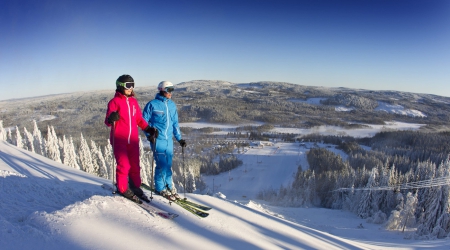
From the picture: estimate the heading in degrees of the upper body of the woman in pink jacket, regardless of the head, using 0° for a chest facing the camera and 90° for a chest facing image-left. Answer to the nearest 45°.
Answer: approximately 315°

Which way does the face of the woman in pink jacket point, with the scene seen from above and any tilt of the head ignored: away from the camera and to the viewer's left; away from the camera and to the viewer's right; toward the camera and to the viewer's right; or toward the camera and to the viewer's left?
toward the camera and to the viewer's right

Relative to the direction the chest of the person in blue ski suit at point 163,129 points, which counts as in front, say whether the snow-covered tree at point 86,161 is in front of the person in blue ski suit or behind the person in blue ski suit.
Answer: behind

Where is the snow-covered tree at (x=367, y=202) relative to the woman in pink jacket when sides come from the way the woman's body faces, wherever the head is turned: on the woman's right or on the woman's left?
on the woman's left

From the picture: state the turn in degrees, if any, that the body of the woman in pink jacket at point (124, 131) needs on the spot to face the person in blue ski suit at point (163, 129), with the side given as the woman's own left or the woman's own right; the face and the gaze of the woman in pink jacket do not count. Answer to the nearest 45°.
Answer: approximately 90° to the woman's own left

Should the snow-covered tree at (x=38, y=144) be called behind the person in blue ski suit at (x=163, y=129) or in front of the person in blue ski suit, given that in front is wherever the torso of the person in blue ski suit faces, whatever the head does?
behind
